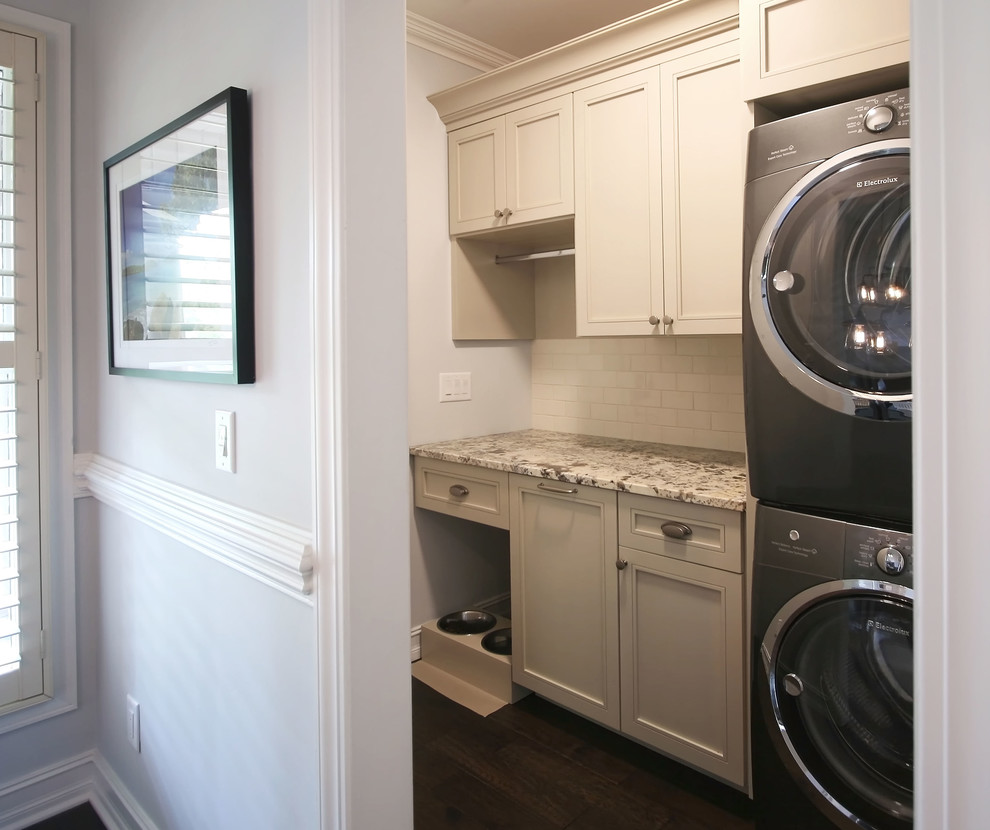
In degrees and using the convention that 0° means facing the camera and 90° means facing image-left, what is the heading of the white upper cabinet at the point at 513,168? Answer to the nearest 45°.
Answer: approximately 45°

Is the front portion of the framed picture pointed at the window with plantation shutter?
no

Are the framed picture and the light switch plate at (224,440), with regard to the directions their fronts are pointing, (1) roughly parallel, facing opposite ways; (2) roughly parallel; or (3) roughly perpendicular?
roughly parallel

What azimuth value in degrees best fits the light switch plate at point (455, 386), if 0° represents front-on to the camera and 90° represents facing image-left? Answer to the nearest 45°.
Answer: approximately 315°

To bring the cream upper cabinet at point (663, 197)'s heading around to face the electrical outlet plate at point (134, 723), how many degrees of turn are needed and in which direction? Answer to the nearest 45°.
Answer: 0° — it already faces it

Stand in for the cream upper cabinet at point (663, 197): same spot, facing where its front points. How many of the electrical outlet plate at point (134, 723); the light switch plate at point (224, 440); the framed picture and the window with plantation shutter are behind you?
0

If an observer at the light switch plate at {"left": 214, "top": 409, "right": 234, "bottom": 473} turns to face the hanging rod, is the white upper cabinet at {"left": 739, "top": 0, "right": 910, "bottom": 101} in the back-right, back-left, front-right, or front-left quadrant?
front-right

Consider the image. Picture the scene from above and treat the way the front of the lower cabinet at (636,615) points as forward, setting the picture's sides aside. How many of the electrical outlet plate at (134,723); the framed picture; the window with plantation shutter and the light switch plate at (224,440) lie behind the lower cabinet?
0

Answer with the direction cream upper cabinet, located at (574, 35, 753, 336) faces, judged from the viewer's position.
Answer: facing the viewer and to the left of the viewer

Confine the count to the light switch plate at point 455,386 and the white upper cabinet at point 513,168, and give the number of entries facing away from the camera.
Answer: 0

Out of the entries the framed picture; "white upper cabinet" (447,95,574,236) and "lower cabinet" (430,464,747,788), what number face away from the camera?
0

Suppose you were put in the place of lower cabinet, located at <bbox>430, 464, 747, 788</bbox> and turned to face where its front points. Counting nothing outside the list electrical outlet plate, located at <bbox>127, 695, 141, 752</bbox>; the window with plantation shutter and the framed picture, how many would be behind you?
0

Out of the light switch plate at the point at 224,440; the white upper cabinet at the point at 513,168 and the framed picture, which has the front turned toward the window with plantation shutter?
the white upper cabinet

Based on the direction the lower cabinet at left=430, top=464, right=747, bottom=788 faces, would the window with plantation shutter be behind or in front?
in front
